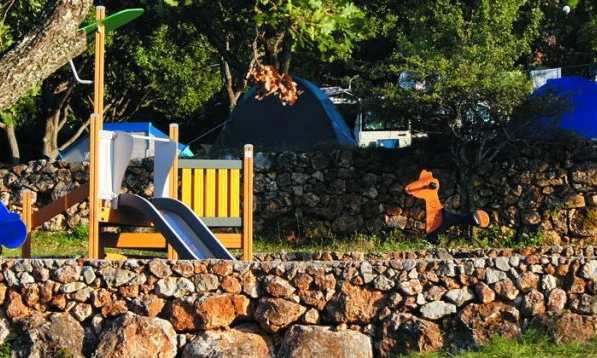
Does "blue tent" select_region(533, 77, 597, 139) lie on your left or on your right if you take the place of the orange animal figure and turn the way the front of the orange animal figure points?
on your right

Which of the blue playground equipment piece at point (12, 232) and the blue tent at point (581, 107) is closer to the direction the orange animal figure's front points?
the blue playground equipment piece

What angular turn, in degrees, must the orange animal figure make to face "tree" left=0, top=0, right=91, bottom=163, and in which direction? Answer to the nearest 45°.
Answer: approximately 45° to its left

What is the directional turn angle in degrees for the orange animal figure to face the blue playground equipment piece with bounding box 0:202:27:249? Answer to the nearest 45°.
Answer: approximately 45° to its left

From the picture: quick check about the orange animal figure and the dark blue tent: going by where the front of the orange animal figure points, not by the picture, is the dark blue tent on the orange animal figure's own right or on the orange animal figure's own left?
on the orange animal figure's own right

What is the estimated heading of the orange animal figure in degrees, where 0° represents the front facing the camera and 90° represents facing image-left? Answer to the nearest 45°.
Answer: approximately 90°
